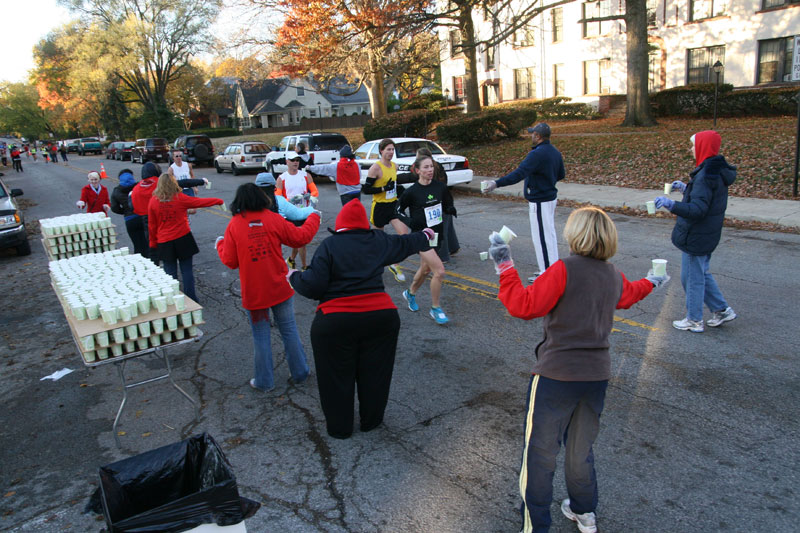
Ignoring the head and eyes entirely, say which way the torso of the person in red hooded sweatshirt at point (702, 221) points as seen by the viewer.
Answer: to the viewer's left

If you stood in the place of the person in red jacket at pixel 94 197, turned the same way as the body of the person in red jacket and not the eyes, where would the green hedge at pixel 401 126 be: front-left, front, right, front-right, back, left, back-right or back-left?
back-left

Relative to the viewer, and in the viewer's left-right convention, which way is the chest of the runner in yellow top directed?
facing the viewer and to the right of the viewer

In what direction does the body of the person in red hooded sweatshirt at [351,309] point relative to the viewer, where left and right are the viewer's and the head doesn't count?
facing away from the viewer

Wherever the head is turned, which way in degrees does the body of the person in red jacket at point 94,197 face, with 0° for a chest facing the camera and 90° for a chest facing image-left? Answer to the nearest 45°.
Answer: approximately 0°

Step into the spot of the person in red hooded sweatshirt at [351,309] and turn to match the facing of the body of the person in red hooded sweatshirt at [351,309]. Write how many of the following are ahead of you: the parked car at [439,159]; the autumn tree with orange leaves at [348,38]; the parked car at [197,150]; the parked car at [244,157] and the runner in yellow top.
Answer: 5

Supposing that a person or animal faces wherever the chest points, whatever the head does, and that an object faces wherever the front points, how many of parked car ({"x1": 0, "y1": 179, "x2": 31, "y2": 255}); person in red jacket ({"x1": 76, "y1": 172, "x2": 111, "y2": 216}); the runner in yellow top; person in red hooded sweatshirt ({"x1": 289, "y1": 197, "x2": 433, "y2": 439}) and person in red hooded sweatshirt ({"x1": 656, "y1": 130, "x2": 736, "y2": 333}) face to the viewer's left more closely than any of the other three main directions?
1

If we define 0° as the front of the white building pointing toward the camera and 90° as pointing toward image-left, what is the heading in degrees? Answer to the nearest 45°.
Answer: approximately 45°

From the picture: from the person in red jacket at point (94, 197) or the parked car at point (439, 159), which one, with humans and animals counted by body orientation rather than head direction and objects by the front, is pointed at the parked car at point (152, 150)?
the parked car at point (439, 159)

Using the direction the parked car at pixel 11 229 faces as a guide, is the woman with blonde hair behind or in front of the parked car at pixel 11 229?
in front

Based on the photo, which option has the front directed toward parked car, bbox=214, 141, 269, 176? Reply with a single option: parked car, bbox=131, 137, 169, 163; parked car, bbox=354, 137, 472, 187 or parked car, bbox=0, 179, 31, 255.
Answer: parked car, bbox=354, 137, 472, 187
